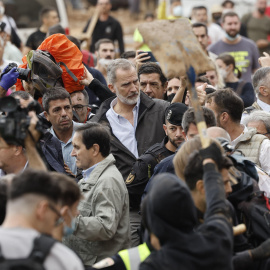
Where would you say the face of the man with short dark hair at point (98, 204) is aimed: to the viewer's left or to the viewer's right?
to the viewer's left

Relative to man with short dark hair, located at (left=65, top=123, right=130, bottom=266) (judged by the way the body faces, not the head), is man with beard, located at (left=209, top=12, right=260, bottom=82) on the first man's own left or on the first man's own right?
on the first man's own right

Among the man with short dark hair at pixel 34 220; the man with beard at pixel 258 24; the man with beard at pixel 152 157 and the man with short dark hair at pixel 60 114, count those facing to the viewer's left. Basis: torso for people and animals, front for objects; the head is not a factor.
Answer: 0

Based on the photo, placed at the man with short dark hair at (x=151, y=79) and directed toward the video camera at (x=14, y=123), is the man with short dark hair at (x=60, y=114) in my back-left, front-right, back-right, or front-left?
front-right

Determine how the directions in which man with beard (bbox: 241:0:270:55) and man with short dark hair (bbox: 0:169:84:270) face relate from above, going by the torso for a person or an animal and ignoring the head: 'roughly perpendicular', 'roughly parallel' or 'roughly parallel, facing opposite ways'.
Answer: roughly parallel, facing opposite ways

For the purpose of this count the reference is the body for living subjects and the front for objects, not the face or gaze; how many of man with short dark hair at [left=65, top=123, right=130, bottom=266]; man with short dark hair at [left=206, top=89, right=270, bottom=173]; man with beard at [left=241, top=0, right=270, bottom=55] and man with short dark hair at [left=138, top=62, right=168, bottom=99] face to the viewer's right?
0

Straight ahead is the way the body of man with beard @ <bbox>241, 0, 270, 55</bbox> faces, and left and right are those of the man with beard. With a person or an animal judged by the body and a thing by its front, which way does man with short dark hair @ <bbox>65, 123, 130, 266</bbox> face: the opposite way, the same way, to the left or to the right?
to the right

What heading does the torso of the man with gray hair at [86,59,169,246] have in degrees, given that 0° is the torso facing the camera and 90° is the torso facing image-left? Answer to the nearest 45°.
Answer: approximately 315°

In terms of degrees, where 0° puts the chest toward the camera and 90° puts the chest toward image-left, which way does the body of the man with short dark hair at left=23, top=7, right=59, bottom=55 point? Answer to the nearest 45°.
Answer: approximately 315°

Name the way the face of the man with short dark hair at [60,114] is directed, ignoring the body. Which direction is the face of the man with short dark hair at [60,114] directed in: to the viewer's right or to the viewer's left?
to the viewer's right

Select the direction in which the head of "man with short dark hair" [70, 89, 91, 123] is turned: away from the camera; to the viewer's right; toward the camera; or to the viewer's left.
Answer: toward the camera

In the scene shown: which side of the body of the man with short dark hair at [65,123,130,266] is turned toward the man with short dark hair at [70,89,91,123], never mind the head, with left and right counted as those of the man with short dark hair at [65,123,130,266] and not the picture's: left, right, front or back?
right

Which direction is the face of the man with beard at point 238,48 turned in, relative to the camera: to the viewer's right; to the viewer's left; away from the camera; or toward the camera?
toward the camera
